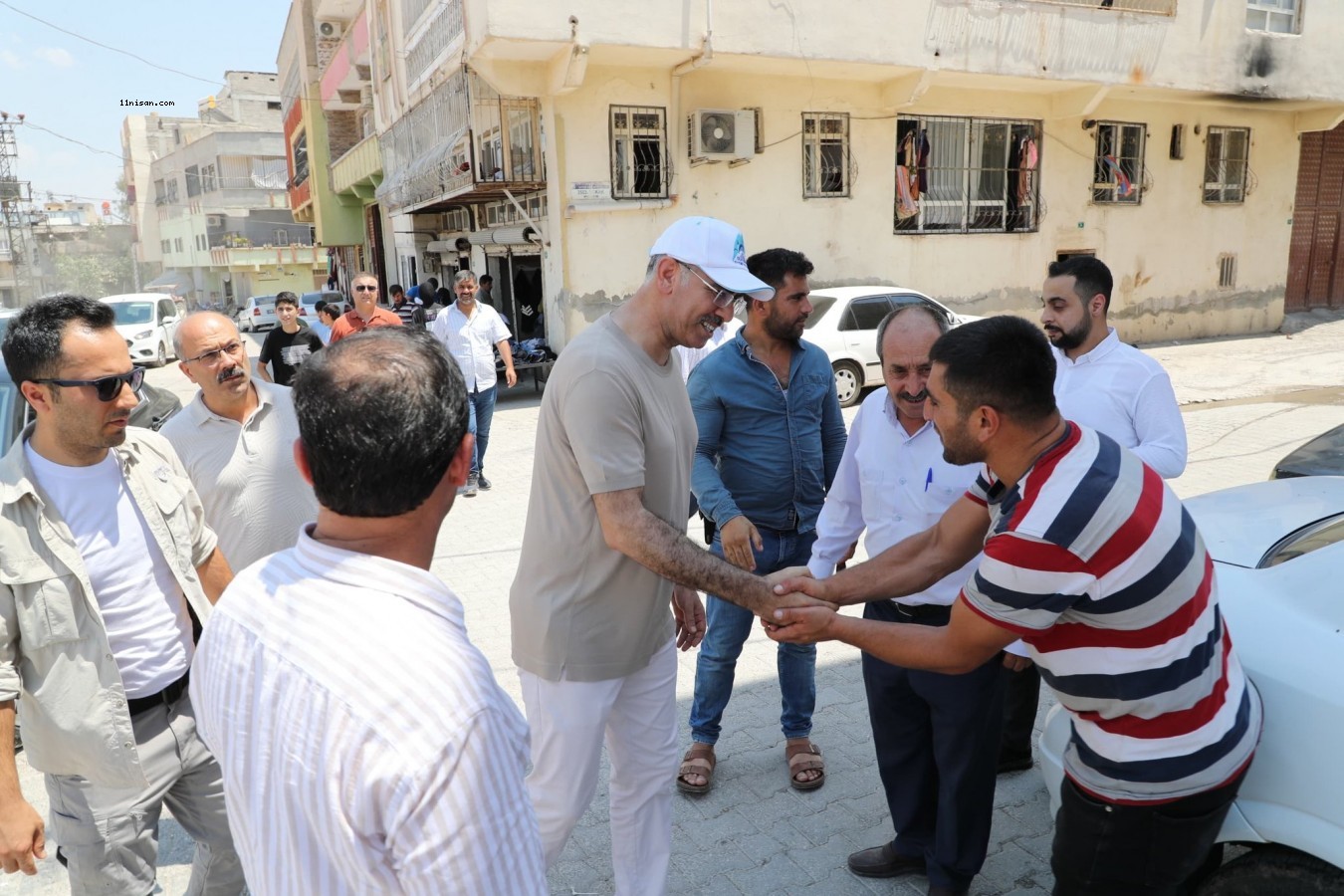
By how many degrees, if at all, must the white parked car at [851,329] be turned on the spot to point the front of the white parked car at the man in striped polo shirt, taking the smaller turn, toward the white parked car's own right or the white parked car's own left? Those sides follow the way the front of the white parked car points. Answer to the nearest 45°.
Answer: approximately 135° to the white parked car's own right

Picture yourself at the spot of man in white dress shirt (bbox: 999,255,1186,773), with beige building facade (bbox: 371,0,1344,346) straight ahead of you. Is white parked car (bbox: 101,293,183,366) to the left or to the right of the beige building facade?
left

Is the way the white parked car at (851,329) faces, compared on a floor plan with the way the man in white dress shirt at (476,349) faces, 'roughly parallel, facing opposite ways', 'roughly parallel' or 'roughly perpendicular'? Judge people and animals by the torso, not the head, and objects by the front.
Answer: roughly perpendicular

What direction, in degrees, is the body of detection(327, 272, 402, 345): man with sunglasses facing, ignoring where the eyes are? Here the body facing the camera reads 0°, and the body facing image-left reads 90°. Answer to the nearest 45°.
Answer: approximately 0°

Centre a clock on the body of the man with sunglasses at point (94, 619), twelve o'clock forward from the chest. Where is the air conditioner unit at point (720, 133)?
The air conditioner unit is roughly at 9 o'clock from the man with sunglasses.

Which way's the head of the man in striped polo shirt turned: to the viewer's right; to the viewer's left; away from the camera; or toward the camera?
to the viewer's left

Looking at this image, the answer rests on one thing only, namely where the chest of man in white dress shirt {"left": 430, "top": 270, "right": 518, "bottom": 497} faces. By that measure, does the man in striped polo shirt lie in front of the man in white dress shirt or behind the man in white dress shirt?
in front

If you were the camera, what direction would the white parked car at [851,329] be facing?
facing away from the viewer and to the right of the viewer

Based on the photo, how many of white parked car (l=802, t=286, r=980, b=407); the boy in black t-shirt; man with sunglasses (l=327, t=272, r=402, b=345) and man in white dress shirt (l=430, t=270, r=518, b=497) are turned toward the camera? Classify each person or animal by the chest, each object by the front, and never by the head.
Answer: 3

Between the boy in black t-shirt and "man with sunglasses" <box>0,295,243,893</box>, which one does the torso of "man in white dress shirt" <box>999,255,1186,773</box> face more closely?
the man with sunglasses

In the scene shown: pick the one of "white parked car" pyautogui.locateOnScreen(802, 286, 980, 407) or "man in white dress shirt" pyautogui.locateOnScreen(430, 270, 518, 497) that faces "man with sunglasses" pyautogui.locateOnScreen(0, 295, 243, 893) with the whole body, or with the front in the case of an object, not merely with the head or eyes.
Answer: the man in white dress shirt

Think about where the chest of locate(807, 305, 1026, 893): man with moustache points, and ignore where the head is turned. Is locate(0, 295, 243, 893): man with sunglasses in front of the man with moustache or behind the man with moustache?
in front
